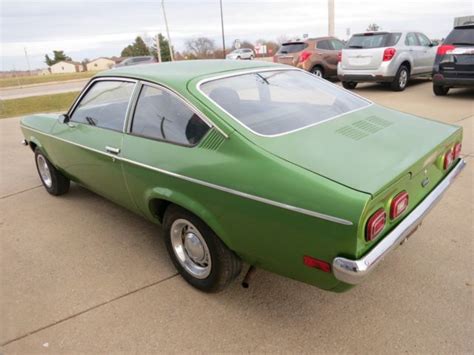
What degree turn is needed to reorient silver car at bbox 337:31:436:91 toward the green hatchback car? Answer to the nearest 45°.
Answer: approximately 135° to its right

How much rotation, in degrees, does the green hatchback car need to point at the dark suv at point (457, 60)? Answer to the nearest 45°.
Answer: approximately 90° to its right

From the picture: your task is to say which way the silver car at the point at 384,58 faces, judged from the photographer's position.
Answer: facing away from the viewer and to the right of the viewer

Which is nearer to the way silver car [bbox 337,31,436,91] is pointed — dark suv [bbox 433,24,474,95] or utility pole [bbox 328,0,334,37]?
the utility pole

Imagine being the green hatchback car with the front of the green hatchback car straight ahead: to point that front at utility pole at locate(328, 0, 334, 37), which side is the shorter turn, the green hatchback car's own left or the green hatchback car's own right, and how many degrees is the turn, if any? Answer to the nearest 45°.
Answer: approximately 45° to the green hatchback car's own right

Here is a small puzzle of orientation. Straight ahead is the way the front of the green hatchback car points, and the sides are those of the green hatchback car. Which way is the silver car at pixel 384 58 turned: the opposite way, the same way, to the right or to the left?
to the right

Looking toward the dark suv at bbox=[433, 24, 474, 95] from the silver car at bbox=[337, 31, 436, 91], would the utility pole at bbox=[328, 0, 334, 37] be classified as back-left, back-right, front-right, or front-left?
back-left

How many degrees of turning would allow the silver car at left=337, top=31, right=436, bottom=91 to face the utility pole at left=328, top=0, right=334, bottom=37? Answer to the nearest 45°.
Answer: approximately 45° to its left

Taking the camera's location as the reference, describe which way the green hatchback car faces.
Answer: facing away from the viewer and to the left of the viewer
